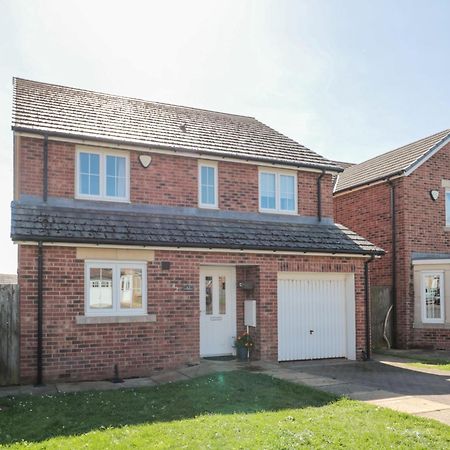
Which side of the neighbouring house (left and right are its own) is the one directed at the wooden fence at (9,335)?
right

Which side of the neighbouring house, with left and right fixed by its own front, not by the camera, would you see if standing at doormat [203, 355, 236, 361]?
right

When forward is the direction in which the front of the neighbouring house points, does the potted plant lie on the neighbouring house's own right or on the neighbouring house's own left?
on the neighbouring house's own right

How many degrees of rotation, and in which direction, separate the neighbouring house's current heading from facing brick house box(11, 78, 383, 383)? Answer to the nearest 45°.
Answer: approximately 90° to its right

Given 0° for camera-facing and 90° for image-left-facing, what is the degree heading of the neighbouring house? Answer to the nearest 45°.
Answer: approximately 315°
